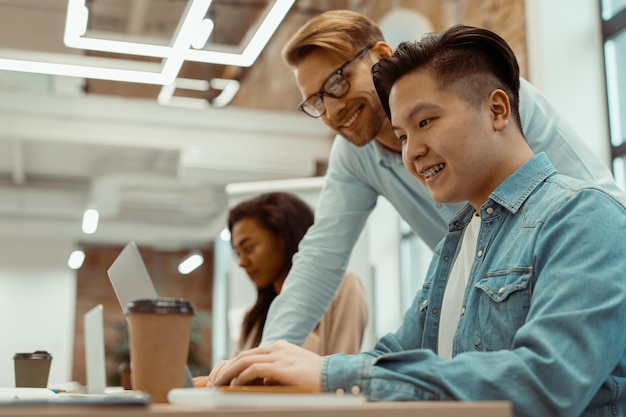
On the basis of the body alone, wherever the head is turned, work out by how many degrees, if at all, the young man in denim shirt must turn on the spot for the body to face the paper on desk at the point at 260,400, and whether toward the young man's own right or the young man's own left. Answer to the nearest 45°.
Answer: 0° — they already face it

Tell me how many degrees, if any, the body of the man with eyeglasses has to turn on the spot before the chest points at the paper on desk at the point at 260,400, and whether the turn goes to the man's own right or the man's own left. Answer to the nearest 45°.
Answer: approximately 45° to the man's own left

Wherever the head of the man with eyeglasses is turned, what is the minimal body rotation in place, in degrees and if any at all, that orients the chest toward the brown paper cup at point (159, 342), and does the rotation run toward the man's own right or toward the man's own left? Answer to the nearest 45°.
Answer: approximately 45° to the man's own left

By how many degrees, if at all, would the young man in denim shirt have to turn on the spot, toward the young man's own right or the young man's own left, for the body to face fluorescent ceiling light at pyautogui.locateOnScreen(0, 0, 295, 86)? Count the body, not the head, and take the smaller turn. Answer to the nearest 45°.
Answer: approximately 90° to the young man's own right

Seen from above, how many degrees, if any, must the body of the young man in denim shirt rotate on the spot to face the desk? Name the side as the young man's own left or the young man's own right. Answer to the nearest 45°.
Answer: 0° — they already face it

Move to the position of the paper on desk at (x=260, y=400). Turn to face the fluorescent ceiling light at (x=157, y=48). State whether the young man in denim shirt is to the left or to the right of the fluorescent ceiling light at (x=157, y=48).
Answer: right

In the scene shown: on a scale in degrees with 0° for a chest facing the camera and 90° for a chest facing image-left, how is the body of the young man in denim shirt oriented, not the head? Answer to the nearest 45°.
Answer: approximately 45°
